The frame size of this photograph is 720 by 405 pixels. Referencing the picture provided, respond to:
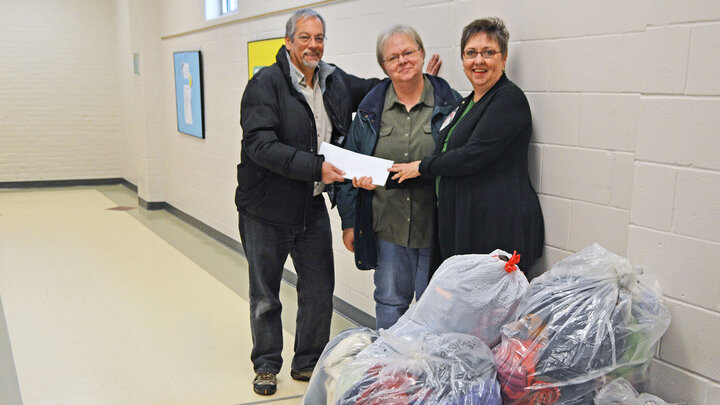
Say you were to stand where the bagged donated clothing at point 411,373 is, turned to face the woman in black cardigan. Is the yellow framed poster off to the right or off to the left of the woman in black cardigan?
left

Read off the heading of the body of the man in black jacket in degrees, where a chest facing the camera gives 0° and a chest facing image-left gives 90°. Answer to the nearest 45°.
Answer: approximately 315°

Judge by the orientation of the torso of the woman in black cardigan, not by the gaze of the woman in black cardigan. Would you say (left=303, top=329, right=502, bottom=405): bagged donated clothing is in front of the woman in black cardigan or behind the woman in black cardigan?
in front

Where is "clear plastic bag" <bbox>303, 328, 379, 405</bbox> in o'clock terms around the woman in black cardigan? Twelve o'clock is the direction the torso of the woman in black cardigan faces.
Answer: The clear plastic bag is roughly at 12 o'clock from the woman in black cardigan.

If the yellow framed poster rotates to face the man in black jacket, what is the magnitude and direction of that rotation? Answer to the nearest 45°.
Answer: approximately 45° to its left

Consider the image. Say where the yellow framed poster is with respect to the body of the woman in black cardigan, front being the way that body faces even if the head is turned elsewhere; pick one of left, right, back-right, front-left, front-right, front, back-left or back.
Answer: right

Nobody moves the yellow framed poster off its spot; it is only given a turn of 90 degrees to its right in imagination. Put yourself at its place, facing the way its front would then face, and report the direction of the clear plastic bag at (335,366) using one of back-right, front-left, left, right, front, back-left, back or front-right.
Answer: back-left

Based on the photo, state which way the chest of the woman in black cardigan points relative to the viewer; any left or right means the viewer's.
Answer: facing the viewer and to the left of the viewer

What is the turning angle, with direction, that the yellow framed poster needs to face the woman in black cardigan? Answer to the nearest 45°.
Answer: approximately 45° to its left

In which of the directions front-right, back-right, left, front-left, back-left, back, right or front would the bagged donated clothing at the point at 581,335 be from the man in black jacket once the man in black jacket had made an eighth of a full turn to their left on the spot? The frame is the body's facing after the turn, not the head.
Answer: front-right

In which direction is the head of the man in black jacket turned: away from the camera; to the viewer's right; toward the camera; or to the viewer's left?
toward the camera

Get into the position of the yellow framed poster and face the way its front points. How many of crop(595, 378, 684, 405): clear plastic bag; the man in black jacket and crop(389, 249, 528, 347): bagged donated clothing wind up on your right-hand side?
0

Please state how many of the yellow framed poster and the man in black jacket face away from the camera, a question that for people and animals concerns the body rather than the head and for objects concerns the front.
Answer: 0

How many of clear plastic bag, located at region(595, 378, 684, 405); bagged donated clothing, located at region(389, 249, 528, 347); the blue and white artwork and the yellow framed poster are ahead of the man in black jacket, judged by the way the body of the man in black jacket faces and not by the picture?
2

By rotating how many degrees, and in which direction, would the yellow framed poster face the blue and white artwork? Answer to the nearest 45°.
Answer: approximately 90° to its right

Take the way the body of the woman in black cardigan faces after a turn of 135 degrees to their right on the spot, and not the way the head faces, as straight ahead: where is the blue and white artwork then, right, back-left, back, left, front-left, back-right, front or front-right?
front-left

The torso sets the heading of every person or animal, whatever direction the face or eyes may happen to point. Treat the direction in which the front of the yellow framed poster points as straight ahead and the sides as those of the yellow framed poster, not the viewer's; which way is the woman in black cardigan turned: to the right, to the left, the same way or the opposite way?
the same way
